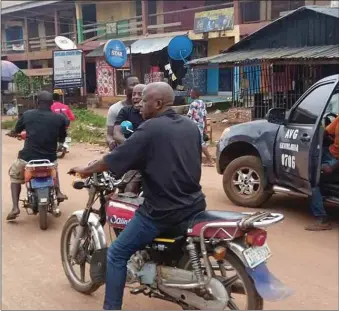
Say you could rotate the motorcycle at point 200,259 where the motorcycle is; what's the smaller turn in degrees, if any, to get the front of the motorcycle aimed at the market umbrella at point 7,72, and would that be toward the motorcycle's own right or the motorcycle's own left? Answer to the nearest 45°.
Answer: approximately 45° to the motorcycle's own right

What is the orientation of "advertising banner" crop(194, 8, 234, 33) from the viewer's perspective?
toward the camera

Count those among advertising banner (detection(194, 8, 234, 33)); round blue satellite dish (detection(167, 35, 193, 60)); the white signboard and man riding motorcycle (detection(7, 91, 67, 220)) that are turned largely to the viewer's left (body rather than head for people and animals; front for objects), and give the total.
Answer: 0

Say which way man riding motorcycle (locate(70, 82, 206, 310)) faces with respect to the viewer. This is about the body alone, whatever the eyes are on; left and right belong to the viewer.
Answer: facing away from the viewer and to the left of the viewer

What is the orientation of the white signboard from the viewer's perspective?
toward the camera

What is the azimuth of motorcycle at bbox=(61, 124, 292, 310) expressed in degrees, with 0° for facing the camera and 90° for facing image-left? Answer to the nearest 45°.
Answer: approximately 135°

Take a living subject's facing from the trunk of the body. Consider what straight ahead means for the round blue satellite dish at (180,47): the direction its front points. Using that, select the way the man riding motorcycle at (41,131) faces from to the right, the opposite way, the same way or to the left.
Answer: the opposite way

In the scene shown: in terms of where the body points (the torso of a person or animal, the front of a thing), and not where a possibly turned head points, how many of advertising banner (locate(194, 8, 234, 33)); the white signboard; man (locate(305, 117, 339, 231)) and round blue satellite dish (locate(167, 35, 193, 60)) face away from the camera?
0

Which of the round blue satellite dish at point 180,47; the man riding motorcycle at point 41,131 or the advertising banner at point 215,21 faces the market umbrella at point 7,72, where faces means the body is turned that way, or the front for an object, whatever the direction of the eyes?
the man riding motorcycle

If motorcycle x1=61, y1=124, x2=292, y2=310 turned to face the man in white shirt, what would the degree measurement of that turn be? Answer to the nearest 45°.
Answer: approximately 45° to its right

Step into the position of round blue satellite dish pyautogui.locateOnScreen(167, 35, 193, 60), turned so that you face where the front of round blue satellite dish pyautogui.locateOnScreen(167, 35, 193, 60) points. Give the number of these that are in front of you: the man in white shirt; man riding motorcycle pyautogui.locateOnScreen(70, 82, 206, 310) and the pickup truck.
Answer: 3

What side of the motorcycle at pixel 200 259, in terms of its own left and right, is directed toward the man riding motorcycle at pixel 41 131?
front

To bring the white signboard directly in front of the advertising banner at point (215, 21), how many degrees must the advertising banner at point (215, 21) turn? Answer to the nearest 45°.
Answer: approximately 45° to its right

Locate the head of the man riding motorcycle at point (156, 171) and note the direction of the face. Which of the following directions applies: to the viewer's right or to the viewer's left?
to the viewer's left

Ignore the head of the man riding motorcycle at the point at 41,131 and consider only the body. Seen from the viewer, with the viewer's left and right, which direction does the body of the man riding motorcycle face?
facing away from the viewer
